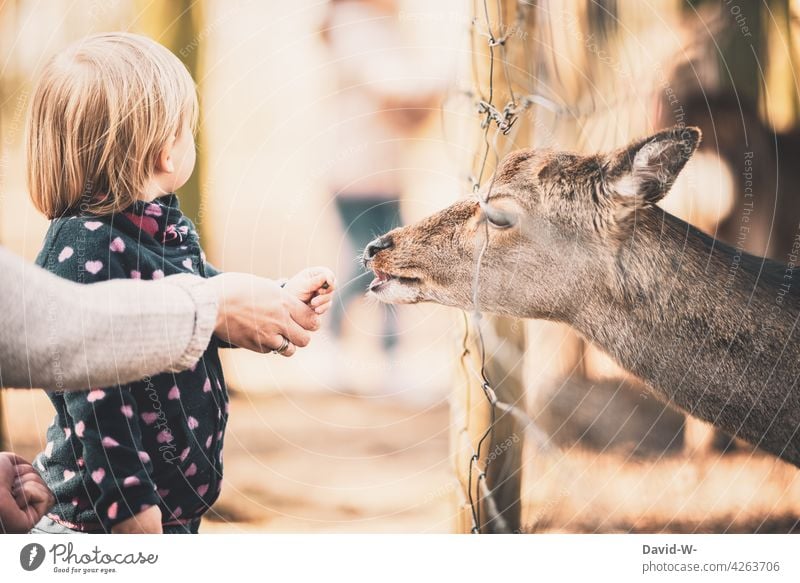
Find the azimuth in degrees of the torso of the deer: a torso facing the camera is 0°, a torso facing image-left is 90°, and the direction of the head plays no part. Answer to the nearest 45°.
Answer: approximately 90°

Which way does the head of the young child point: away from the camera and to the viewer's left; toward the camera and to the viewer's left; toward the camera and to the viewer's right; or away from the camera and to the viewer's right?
away from the camera and to the viewer's right

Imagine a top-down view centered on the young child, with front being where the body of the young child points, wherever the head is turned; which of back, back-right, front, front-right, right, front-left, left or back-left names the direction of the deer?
front-right

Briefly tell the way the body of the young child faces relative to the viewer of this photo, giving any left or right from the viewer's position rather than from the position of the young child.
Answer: facing away from the viewer and to the right of the viewer

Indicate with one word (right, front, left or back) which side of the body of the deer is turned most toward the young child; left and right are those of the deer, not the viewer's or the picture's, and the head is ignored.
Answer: front
